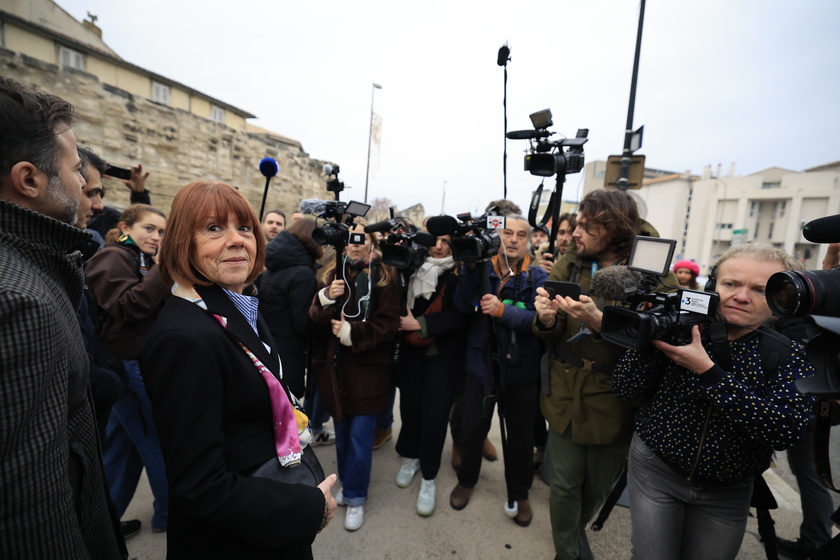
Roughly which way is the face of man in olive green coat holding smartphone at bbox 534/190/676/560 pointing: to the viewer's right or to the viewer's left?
to the viewer's left

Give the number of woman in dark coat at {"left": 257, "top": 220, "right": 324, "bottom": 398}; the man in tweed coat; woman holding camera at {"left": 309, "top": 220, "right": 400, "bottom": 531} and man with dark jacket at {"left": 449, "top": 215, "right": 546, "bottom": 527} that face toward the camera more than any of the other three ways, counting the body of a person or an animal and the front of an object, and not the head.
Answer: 2

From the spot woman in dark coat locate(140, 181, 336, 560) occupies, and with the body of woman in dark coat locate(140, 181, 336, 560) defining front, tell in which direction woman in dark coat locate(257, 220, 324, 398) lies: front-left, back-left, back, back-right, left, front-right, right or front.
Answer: back-left

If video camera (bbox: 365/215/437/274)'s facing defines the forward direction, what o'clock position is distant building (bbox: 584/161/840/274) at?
The distant building is roughly at 6 o'clock from the video camera.

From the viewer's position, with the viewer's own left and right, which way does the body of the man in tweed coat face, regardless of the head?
facing away from the viewer and to the right of the viewer

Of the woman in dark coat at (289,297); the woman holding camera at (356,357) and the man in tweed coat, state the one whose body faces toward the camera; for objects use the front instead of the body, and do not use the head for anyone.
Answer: the woman holding camera

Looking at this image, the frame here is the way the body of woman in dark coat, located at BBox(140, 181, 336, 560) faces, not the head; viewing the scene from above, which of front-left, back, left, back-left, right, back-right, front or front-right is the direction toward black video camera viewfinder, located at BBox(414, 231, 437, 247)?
left

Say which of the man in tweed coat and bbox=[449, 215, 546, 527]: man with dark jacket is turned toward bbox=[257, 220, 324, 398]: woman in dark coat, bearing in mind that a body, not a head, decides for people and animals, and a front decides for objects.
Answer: the man in tweed coat

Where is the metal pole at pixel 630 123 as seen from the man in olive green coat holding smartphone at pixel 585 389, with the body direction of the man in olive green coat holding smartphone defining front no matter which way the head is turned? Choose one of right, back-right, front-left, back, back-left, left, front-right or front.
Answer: back-right

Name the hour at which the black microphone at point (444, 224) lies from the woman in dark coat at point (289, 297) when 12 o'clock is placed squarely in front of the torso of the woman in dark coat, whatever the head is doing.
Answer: The black microphone is roughly at 3 o'clock from the woman in dark coat.

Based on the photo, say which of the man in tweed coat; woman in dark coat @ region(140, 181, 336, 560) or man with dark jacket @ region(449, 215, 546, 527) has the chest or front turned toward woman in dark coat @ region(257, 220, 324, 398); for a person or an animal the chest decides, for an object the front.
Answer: the man in tweed coat

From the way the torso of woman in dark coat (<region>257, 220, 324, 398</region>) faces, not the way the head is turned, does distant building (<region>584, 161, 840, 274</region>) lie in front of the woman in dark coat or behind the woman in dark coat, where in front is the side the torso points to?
in front

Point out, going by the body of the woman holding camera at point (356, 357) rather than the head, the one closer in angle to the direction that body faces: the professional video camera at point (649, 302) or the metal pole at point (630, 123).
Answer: the professional video camera
